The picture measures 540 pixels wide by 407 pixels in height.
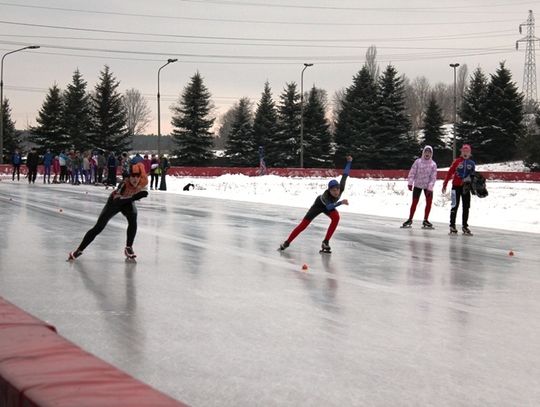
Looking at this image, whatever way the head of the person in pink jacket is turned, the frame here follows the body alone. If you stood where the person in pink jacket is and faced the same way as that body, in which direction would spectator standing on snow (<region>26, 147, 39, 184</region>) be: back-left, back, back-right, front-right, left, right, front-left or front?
back-right

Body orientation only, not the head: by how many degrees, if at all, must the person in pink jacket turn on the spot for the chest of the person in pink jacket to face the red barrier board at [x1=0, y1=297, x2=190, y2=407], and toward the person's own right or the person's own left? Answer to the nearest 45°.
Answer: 0° — they already face it

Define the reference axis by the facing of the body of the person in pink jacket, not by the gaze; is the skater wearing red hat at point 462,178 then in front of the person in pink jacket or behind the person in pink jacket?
in front

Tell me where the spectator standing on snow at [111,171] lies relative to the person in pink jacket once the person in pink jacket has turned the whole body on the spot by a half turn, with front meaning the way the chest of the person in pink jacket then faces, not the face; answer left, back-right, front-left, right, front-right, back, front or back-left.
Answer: front-left

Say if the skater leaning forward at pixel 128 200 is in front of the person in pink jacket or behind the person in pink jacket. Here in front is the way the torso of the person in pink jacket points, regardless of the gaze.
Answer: in front

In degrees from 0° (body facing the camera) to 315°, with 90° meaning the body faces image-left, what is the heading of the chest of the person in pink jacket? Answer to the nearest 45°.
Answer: approximately 0°

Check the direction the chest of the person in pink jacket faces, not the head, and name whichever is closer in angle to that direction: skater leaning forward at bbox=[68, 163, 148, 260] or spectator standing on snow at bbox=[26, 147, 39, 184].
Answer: the skater leaning forward

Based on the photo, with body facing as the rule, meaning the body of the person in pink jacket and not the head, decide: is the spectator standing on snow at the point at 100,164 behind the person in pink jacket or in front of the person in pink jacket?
behind

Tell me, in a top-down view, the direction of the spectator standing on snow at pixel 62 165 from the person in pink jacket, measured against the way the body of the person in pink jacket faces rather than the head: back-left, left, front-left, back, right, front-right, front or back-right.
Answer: back-right

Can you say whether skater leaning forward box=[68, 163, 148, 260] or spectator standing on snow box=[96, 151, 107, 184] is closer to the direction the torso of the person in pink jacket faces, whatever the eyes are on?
the skater leaning forward
